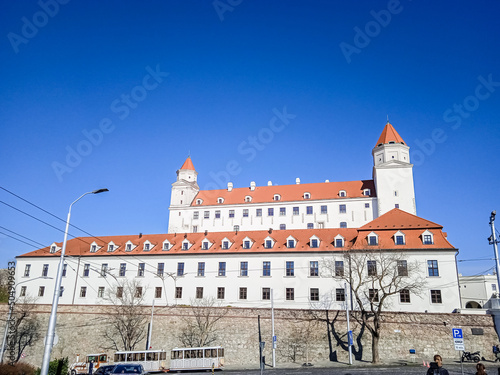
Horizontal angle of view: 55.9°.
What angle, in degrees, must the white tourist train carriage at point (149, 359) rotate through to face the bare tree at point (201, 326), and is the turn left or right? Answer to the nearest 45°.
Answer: approximately 135° to its right

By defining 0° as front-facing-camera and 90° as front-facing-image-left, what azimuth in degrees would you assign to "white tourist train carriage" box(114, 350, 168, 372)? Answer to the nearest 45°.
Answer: approximately 90°

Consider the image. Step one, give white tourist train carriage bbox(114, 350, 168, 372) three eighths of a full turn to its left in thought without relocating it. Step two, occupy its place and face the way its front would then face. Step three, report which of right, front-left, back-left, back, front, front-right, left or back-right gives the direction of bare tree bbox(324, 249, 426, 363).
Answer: front-left

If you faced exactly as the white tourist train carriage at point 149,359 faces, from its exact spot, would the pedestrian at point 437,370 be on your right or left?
on your left

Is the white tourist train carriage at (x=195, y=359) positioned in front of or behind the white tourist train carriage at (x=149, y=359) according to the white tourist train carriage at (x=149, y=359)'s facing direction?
behind

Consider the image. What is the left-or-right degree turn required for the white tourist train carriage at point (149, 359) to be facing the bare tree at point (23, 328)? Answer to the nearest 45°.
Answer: approximately 45° to its right

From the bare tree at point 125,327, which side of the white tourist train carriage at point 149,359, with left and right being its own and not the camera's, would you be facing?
right
